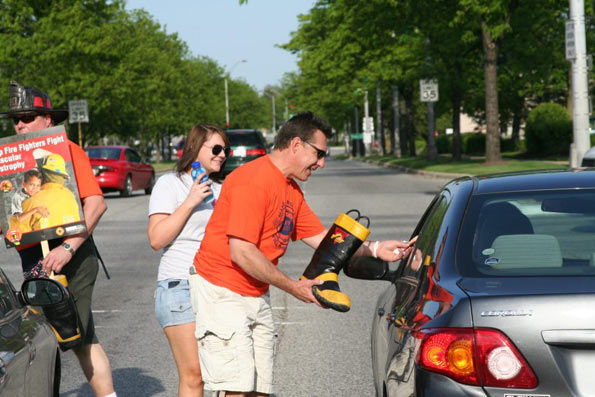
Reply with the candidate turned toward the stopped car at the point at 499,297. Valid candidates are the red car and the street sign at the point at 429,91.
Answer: the street sign

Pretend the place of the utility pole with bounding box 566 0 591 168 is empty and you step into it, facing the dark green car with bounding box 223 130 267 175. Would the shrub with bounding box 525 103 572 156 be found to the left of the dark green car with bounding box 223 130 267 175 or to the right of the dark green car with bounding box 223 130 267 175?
right

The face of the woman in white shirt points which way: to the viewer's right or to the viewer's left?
to the viewer's right

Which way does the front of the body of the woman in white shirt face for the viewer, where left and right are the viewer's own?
facing to the right of the viewer

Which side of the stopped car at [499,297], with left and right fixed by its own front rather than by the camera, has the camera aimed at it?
back

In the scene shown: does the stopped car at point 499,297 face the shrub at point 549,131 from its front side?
yes

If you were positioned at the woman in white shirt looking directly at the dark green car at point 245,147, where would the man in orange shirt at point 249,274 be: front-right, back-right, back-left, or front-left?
back-right

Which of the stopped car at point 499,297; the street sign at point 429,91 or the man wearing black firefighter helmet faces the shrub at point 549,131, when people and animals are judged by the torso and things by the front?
the stopped car

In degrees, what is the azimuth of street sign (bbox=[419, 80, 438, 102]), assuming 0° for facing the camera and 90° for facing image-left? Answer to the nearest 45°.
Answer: approximately 0°

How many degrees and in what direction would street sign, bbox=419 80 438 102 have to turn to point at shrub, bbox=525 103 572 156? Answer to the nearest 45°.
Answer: approximately 135° to its left

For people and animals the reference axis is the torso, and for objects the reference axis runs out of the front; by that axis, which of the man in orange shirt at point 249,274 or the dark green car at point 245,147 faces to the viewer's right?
the man in orange shirt
